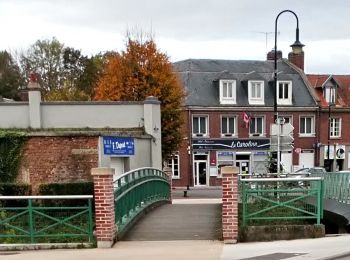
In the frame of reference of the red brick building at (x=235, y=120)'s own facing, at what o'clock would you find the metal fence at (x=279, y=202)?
The metal fence is roughly at 12 o'clock from the red brick building.

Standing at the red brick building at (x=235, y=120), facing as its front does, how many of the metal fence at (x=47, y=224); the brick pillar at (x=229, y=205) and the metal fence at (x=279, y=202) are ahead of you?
3

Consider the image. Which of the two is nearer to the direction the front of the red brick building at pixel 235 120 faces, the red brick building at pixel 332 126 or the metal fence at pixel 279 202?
the metal fence

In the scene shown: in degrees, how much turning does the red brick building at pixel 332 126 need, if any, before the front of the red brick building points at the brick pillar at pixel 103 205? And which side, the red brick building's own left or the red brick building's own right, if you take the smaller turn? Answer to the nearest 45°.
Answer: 0° — it already faces it

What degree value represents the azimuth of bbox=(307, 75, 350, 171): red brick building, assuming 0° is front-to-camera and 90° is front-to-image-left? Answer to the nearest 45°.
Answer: approximately 0°

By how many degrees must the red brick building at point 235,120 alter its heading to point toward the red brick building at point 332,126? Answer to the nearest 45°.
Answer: approximately 90° to its left

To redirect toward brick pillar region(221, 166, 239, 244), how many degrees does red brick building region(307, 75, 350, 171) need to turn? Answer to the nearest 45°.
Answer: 0° — it already faces it

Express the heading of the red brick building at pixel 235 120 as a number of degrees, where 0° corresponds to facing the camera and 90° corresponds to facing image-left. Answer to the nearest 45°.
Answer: approximately 0°

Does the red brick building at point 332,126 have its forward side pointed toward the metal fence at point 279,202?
yes
